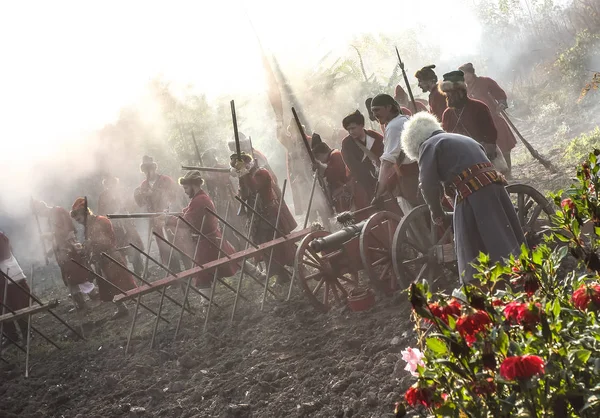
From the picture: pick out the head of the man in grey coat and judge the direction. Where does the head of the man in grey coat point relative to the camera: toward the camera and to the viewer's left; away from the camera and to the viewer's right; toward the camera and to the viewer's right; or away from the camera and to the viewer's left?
away from the camera and to the viewer's left

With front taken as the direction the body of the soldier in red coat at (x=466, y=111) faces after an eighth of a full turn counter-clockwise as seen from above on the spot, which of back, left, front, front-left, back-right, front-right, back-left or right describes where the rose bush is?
front

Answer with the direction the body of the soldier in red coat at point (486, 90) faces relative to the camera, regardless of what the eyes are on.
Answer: to the viewer's left

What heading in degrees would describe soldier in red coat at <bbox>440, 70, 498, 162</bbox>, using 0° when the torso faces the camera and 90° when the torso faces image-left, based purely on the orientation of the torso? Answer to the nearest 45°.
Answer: approximately 45°

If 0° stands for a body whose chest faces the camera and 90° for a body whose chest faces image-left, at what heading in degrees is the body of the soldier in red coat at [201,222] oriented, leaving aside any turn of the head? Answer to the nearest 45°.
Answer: approximately 90°

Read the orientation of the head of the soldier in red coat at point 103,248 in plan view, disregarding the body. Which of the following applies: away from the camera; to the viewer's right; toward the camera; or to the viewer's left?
to the viewer's left
